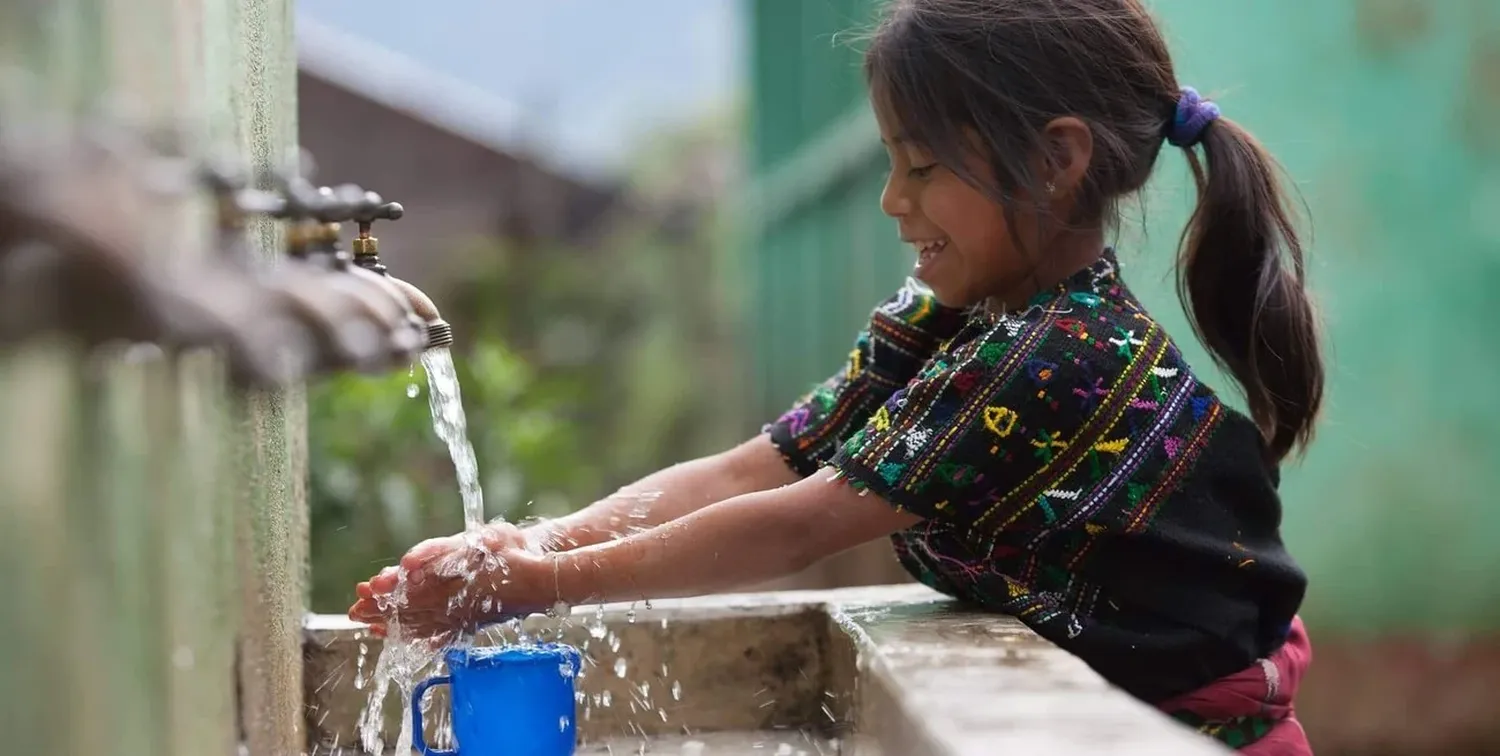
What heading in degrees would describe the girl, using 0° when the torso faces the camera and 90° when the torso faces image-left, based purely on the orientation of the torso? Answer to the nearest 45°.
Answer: approximately 90°

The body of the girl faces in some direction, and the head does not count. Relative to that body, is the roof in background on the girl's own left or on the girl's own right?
on the girl's own right

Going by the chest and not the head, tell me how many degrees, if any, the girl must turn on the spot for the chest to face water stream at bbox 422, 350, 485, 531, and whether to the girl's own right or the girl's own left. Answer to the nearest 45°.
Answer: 0° — they already face it

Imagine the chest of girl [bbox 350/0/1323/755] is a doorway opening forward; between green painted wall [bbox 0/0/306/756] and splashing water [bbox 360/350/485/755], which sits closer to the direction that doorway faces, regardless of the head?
the splashing water

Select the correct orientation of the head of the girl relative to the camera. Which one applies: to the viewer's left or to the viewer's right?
to the viewer's left

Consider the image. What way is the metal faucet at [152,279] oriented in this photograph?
to the viewer's right

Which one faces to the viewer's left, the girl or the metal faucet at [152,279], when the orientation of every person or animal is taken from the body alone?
the girl

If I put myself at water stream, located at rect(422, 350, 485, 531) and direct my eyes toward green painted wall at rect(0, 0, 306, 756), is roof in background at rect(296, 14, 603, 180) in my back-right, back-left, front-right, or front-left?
back-right
